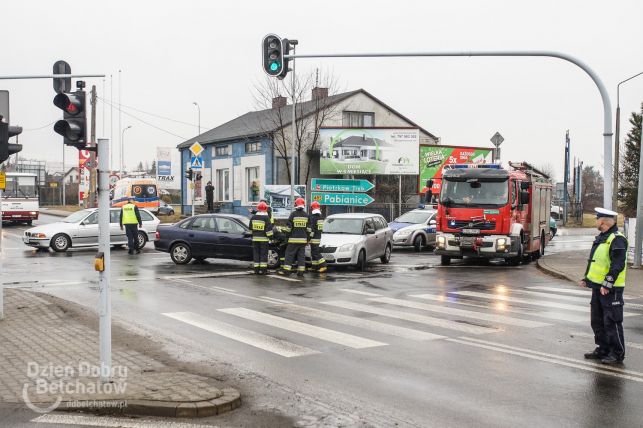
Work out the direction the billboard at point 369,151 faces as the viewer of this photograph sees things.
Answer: facing the viewer

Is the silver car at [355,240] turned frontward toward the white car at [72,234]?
no

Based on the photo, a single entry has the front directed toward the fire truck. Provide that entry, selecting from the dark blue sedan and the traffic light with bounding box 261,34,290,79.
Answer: the dark blue sedan

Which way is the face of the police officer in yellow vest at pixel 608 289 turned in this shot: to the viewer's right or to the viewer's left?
to the viewer's left

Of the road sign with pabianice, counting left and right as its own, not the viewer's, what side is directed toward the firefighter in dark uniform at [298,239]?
front

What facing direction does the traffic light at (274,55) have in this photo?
toward the camera

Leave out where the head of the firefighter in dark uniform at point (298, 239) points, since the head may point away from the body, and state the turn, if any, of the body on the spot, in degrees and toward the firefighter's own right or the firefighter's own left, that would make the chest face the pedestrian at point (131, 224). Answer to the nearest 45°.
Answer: approximately 45° to the firefighter's own left

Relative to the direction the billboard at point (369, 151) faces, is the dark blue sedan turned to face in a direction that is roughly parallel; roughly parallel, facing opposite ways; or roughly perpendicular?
roughly perpendicular

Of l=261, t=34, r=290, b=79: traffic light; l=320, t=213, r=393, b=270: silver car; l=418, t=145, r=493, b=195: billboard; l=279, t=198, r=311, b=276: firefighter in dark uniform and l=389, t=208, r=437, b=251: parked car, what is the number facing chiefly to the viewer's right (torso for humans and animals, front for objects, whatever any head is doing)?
0

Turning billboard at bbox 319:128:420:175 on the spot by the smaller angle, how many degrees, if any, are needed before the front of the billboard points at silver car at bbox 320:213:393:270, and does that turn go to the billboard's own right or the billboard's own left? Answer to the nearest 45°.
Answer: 0° — it already faces it

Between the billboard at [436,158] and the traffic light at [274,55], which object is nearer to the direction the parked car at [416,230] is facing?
the traffic light

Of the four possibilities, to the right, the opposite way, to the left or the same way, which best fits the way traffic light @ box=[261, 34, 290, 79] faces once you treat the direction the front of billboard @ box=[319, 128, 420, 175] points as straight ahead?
the same way

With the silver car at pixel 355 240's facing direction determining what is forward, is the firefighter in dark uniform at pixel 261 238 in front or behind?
in front
